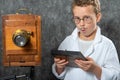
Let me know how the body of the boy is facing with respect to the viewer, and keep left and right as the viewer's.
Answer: facing the viewer and to the left of the viewer

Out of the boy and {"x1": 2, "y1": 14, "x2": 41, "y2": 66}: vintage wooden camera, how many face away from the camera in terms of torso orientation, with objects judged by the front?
0

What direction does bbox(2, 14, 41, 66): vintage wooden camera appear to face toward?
toward the camera

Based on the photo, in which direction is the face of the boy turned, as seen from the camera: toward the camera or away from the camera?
toward the camera
